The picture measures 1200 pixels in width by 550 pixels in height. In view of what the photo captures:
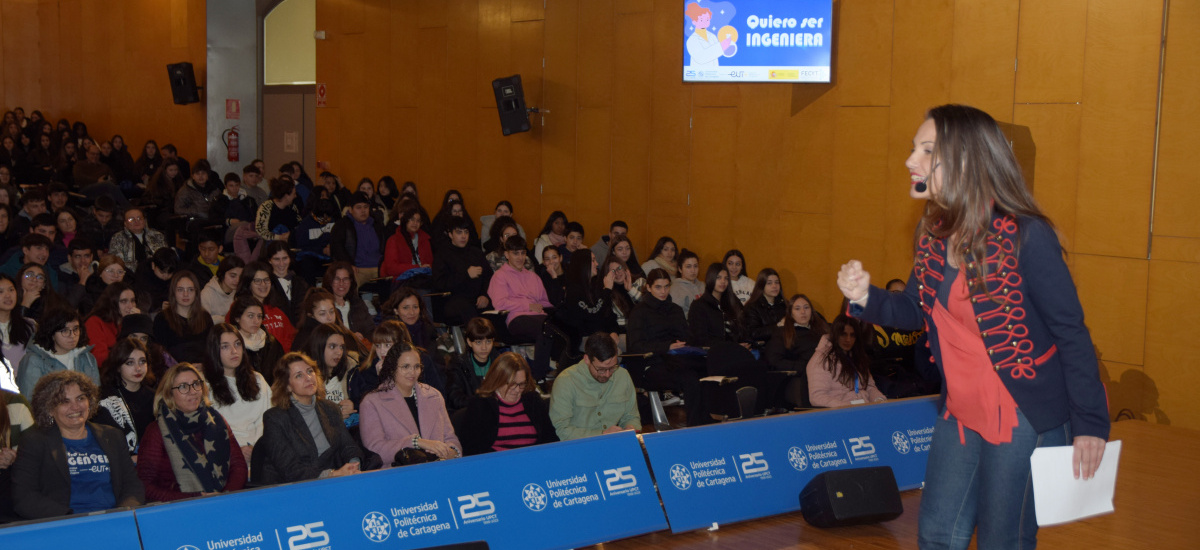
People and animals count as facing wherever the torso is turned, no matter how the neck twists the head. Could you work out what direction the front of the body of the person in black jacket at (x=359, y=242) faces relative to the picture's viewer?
facing the viewer and to the right of the viewer

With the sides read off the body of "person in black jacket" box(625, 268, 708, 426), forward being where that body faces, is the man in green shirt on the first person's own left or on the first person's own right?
on the first person's own right

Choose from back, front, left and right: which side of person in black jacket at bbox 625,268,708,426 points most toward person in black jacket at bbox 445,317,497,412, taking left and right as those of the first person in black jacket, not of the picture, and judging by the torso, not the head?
right

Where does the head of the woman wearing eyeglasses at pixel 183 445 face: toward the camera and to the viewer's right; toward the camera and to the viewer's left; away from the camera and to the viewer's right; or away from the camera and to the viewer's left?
toward the camera and to the viewer's right

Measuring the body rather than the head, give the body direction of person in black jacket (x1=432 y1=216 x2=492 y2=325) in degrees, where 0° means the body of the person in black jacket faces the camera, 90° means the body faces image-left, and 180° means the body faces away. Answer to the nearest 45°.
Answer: approximately 315°

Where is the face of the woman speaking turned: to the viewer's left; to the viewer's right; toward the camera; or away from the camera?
to the viewer's left

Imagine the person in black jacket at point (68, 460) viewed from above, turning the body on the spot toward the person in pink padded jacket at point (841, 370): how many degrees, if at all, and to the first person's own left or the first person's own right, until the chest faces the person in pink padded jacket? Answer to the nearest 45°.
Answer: approximately 45° to the first person's own left

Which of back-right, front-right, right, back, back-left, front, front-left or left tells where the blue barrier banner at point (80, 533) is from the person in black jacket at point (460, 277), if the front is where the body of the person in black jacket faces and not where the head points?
front-right

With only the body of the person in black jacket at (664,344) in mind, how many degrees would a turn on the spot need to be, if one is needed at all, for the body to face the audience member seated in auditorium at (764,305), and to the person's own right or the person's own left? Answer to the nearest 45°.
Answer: approximately 90° to the person's own left
